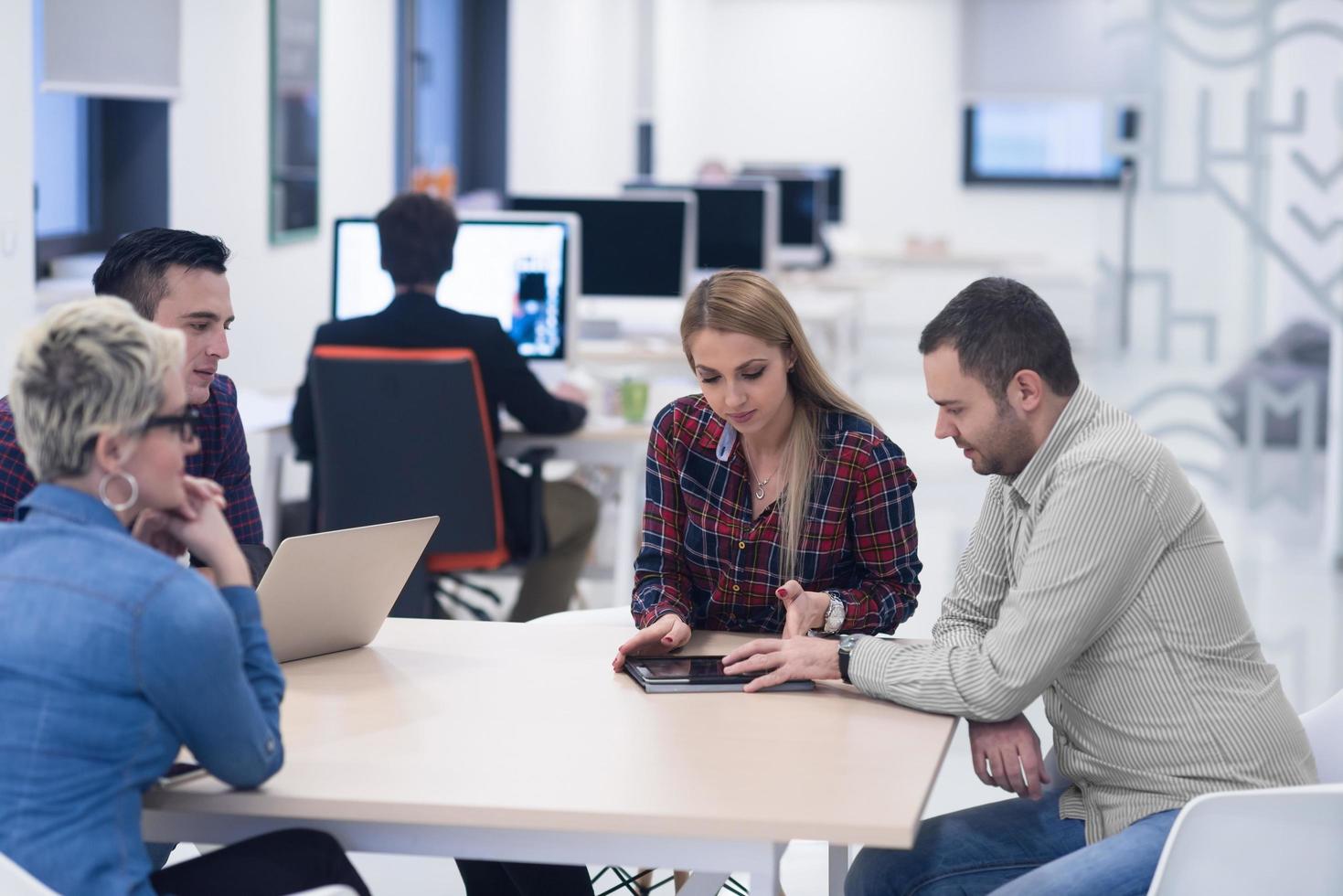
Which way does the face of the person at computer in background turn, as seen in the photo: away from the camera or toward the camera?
away from the camera

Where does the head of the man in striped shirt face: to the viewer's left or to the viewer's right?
to the viewer's left

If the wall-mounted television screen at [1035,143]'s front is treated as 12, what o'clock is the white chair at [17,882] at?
The white chair is roughly at 12 o'clock from the wall-mounted television screen.

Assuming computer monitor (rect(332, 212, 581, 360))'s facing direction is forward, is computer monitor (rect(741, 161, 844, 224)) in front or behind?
behind

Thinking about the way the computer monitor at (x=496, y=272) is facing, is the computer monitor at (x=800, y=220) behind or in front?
behind

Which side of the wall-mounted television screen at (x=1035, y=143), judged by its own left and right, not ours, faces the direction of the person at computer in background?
front

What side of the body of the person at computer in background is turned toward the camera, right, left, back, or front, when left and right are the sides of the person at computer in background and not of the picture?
back

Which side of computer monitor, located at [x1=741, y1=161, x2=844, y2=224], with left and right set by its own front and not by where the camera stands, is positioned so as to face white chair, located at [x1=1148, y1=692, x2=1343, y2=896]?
front

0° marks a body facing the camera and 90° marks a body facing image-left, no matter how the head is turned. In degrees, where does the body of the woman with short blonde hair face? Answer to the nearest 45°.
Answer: approximately 225°

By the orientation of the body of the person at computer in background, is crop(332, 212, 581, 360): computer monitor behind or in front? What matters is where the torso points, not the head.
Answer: in front
